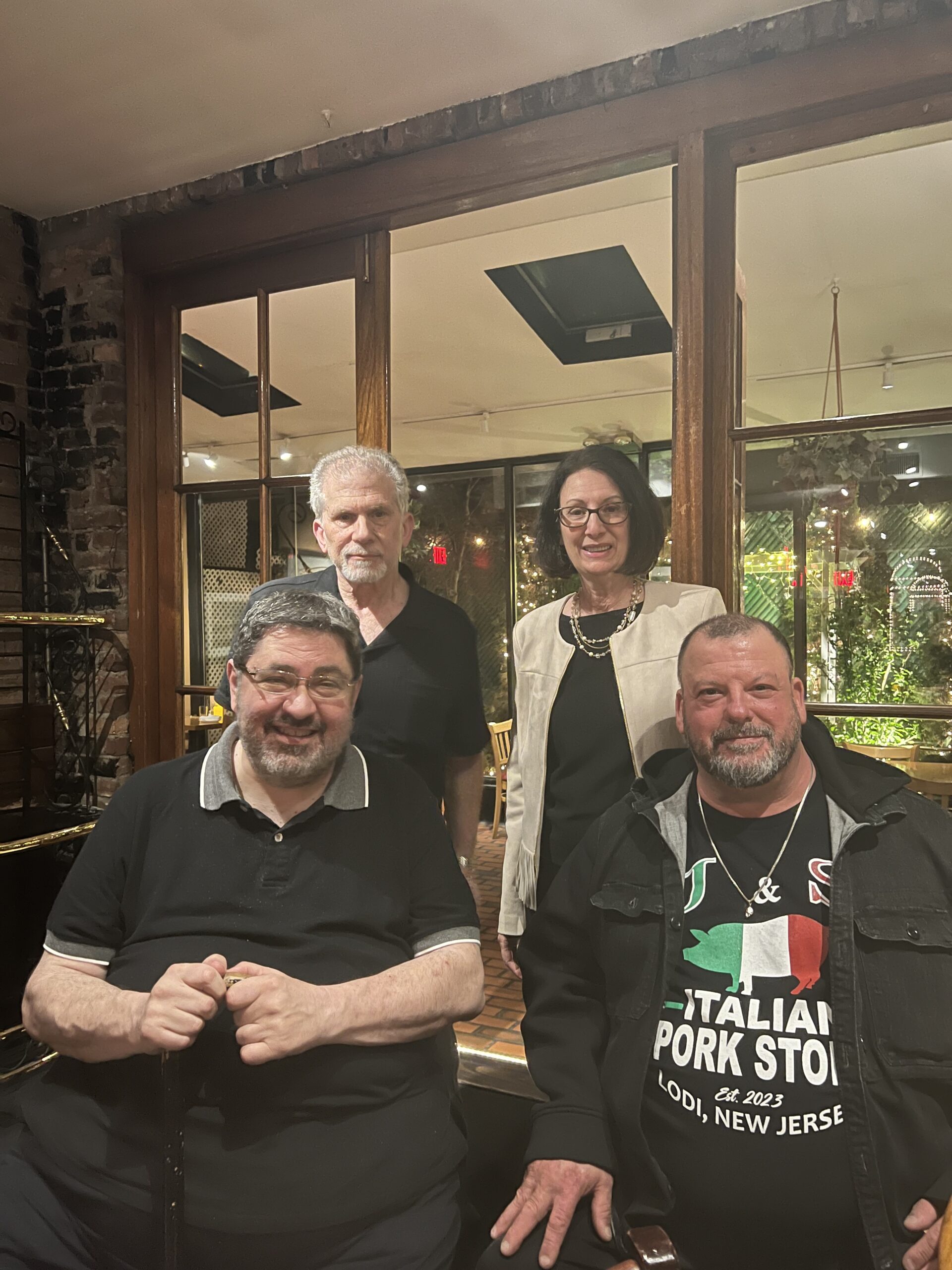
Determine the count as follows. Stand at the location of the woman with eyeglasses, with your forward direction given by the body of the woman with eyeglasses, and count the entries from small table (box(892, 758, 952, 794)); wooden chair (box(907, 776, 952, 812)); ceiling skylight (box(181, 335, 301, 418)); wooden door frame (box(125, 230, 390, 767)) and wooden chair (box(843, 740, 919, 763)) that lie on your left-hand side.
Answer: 3

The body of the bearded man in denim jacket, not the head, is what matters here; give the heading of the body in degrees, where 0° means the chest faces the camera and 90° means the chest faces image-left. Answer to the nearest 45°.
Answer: approximately 0°

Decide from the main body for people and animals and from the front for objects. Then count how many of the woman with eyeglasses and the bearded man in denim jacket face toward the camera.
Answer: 2

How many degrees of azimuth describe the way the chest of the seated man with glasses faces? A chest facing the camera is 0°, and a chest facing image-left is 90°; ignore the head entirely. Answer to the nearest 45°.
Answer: approximately 0°
